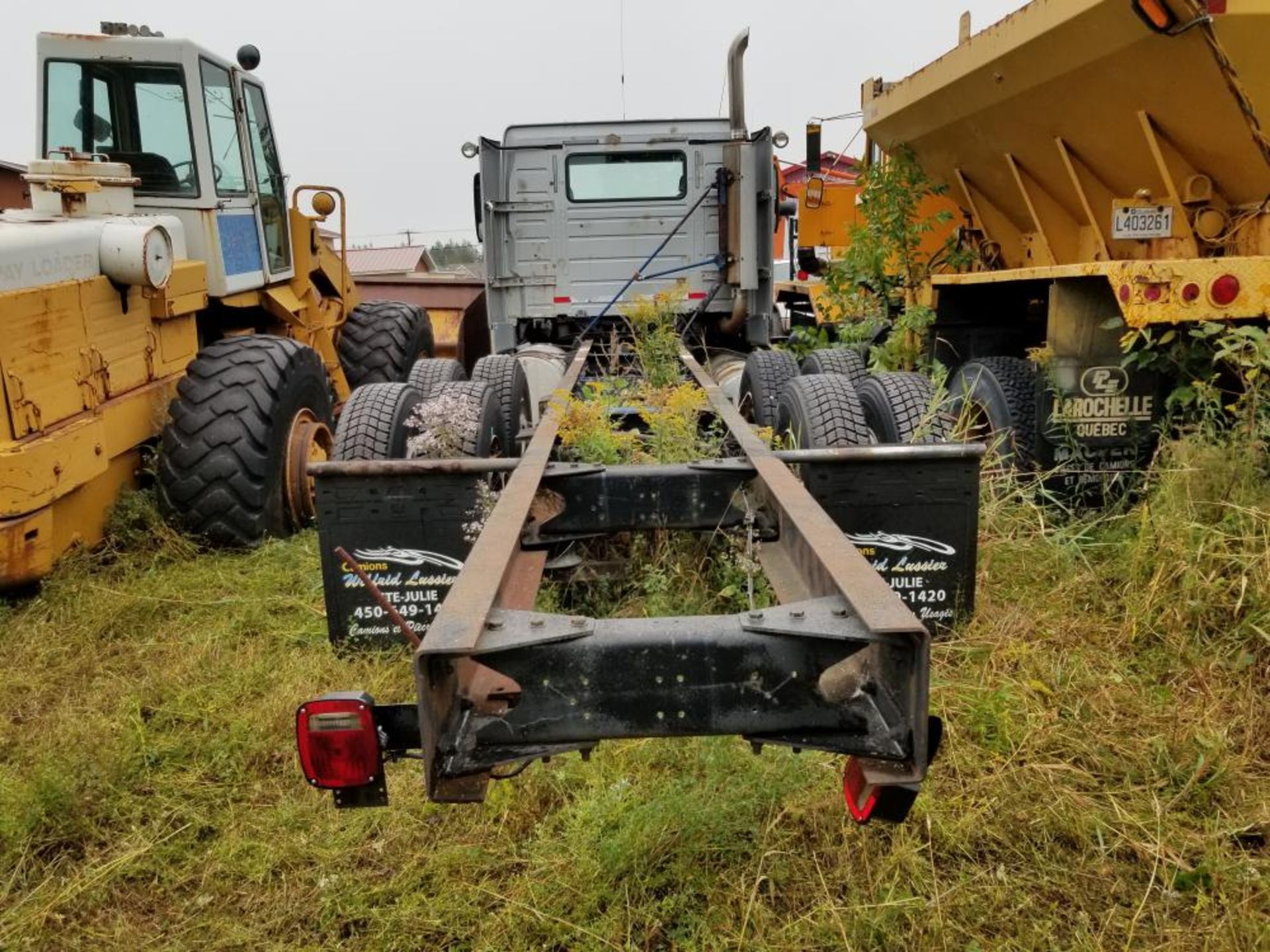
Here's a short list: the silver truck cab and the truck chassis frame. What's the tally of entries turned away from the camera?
2

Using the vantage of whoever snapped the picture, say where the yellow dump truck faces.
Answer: facing away from the viewer and to the left of the viewer

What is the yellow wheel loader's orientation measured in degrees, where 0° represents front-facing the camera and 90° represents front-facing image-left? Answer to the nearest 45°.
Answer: approximately 225°

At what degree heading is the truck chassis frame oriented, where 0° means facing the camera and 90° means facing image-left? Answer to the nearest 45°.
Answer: approximately 180°

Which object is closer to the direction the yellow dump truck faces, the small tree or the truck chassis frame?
the small tree

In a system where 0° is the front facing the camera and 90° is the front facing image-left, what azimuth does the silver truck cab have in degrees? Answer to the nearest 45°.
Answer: approximately 180°

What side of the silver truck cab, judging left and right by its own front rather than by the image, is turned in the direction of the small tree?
right

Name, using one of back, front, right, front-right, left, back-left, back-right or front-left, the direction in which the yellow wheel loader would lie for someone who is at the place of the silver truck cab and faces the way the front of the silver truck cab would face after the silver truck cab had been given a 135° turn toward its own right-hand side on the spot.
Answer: right

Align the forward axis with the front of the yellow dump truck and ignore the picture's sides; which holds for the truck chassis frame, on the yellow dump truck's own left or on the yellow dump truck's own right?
on the yellow dump truck's own left

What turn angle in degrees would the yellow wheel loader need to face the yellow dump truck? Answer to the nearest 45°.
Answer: approximately 90° to its right
